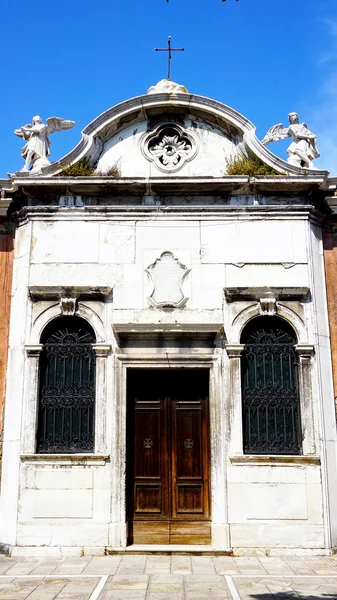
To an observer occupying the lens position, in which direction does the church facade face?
facing the viewer
